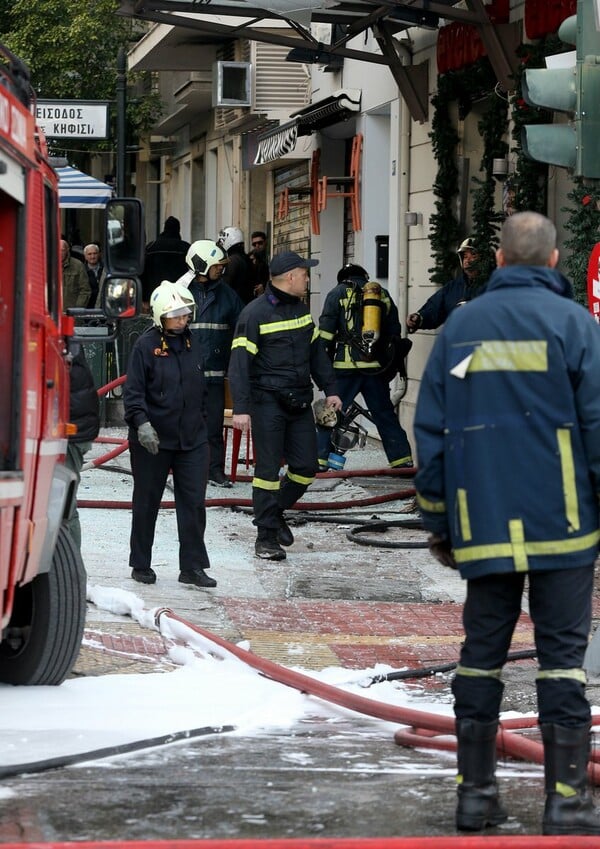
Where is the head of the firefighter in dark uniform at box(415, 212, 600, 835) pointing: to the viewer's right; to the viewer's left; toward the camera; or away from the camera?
away from the camera

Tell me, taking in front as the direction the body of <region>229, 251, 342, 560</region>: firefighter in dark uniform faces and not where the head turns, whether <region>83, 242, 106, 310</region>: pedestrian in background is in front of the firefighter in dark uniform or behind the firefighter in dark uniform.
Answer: behind

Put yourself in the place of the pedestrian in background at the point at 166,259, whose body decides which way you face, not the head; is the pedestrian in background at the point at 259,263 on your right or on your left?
on your right

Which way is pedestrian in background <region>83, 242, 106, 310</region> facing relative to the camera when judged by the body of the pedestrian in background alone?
toward the camera

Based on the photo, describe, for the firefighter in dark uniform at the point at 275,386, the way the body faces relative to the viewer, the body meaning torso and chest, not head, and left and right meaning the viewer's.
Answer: facing the viewer and to the right of the viewer

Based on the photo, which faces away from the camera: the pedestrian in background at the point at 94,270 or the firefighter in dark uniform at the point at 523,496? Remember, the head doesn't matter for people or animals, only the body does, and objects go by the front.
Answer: the firefighter in dark uniform

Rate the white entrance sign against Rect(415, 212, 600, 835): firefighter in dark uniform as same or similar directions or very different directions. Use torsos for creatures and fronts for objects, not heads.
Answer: very different directions

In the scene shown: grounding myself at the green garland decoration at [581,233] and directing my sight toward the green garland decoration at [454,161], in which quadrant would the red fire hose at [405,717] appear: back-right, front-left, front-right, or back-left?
back-left

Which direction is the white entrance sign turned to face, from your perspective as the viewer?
facing the viewer

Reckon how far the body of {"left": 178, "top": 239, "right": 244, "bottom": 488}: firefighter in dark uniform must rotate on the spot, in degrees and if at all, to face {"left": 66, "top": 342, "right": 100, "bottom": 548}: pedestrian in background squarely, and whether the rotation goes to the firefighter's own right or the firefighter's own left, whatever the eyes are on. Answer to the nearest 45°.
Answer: approximately 45° to the firefighter's own right

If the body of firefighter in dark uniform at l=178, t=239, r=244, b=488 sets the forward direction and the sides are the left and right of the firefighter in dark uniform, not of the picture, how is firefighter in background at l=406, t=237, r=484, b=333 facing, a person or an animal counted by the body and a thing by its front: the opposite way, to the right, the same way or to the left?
to the right

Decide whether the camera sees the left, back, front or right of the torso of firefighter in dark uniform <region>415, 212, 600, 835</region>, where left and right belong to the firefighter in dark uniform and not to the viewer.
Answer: back

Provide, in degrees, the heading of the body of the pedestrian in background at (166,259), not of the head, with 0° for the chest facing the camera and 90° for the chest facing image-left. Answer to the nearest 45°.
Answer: approximately 180°
